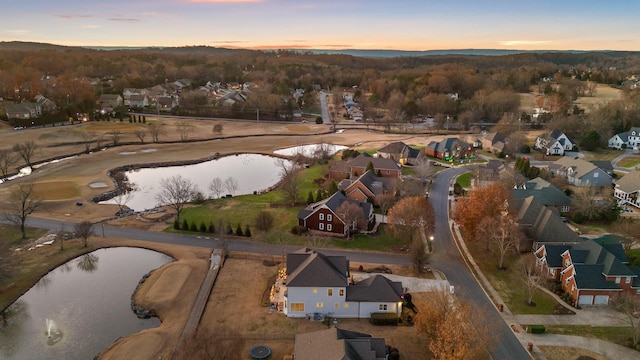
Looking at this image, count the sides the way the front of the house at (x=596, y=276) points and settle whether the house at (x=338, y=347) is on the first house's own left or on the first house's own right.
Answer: on the first house's own left

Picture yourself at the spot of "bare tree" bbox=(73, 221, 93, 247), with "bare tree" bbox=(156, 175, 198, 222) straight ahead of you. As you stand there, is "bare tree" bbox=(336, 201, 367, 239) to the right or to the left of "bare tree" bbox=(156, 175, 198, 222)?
right

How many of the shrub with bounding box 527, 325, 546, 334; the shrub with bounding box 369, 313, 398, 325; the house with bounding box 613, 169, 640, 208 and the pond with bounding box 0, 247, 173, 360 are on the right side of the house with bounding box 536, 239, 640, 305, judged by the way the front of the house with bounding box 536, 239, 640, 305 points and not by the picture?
1

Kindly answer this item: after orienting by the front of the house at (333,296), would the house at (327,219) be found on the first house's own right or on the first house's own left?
on the first house's own left

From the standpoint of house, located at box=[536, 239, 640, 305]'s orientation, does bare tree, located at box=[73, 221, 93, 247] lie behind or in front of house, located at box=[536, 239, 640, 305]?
in front

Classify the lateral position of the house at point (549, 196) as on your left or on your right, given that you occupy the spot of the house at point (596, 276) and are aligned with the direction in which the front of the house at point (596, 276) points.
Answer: on your right

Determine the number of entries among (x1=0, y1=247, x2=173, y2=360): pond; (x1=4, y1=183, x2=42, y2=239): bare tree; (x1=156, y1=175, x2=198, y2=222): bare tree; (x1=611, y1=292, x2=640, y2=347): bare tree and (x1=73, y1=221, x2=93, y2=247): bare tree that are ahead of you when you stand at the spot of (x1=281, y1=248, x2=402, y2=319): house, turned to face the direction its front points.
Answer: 1

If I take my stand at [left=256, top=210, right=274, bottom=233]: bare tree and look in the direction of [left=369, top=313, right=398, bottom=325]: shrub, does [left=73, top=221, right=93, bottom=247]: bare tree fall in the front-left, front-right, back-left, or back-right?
back-right

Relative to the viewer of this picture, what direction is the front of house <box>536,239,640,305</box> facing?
facing to the left of the viewer

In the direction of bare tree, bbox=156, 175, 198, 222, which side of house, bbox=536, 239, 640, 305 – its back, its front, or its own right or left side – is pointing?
front

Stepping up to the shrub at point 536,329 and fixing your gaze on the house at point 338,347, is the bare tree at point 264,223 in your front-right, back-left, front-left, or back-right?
front-right

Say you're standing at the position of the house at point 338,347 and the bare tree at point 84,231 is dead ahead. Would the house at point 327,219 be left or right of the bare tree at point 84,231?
right
